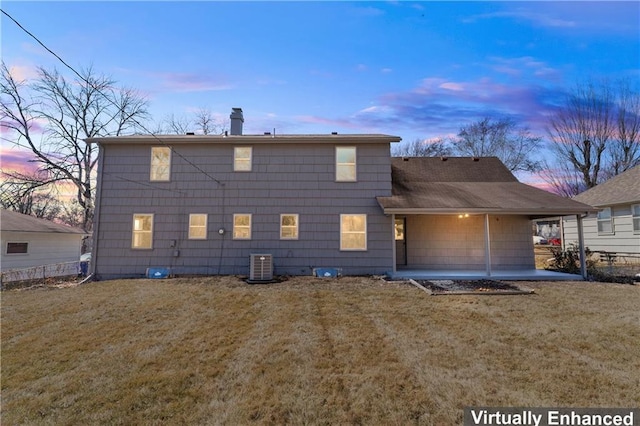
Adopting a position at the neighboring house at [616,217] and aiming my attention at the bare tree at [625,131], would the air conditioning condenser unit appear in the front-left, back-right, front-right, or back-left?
back-left

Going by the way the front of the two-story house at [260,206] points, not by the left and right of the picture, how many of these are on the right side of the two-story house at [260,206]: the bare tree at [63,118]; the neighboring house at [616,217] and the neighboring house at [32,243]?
1

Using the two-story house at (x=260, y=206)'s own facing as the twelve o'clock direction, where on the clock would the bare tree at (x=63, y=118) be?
The bare tree is roughly at 10 o'clock from the two-story house.

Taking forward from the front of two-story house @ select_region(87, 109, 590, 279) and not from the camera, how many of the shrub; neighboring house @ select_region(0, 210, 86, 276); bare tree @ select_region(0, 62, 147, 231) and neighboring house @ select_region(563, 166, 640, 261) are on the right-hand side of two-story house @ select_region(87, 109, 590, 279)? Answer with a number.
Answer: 2

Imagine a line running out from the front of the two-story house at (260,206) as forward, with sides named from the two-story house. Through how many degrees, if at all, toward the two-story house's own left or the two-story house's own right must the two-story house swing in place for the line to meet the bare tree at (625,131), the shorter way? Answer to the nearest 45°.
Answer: approximately 45° to the two-story house's own right

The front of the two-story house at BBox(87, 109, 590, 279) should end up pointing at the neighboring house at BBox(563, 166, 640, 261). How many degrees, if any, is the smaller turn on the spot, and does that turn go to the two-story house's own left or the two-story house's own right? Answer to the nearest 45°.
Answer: approximately 90° to the two-story house's own right

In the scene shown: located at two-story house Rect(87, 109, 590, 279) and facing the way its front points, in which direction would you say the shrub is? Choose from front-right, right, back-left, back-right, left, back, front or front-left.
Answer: right

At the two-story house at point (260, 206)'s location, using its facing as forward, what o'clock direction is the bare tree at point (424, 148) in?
The bare tree is roughly at 1 o'clock from the two-story house.

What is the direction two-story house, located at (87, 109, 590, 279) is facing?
away from the camera
